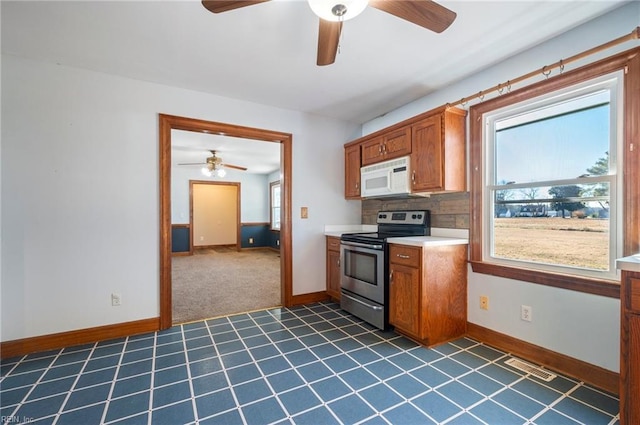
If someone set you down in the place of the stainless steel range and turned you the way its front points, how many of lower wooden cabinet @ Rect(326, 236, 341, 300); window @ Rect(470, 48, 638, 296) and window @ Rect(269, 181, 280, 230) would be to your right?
2

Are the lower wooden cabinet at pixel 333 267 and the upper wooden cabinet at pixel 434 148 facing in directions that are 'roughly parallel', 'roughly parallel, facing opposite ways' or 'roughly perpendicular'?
roughly parallel

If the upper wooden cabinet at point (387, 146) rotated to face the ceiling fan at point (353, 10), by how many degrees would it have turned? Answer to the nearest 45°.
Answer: approximately 45° to its left

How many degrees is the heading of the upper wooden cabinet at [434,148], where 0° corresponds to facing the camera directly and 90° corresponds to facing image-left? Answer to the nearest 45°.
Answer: approximately 45°

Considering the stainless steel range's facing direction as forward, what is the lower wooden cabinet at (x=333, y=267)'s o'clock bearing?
The lower wooden cabinet is roughly at 3 o'clock from the stainless steel range.

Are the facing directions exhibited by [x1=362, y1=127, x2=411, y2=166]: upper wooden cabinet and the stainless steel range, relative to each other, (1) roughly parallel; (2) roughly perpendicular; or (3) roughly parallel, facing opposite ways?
roughly parallel

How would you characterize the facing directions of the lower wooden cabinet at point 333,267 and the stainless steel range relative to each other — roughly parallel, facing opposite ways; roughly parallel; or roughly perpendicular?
roughly parallel

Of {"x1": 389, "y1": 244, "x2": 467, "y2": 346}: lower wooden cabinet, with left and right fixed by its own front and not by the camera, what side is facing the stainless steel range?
right

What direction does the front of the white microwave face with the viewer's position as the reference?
facing the viewer and to the left of the viewer

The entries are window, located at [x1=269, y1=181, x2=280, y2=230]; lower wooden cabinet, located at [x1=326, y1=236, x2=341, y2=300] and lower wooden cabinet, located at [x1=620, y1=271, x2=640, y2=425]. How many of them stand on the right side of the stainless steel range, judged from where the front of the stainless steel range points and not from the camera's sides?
2
